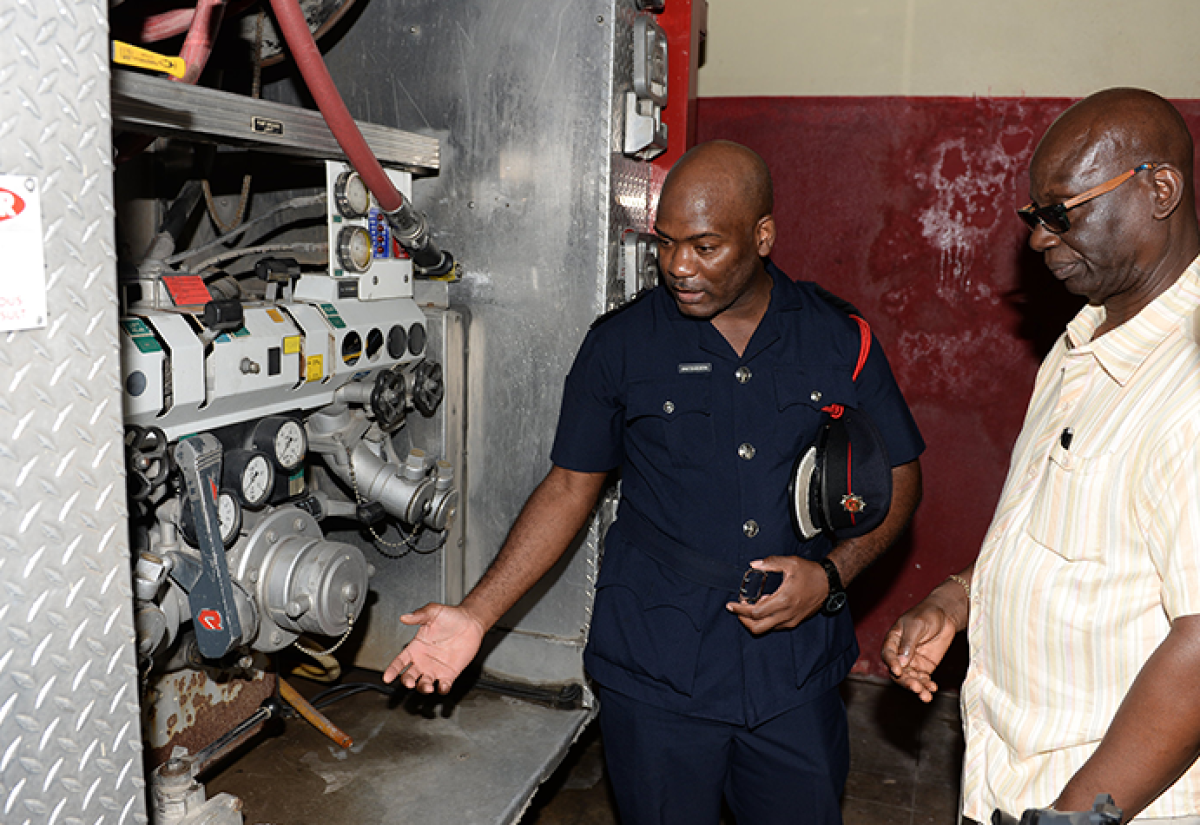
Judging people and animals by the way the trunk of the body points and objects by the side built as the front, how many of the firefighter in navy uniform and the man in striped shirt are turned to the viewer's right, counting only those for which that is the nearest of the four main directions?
0

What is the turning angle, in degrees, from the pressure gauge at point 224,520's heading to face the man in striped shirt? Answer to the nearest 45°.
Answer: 0° — it already faces them

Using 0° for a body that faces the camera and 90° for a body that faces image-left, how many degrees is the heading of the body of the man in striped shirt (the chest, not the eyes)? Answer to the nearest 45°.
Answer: approximately 45°

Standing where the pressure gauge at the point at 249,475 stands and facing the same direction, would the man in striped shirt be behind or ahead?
ahead

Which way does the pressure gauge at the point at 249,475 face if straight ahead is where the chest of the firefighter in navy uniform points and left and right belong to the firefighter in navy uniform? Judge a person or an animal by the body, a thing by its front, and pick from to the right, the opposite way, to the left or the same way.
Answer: to the left

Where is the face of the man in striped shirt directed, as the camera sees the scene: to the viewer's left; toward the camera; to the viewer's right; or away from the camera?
to the viewer's left

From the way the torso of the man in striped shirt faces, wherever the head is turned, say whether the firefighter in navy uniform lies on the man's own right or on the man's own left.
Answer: on the man's own right

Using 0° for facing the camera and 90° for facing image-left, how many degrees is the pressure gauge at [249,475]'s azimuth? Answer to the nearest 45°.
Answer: approximately 315°

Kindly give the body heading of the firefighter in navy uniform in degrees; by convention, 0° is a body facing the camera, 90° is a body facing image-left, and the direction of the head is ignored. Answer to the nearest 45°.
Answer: approximately 0°
